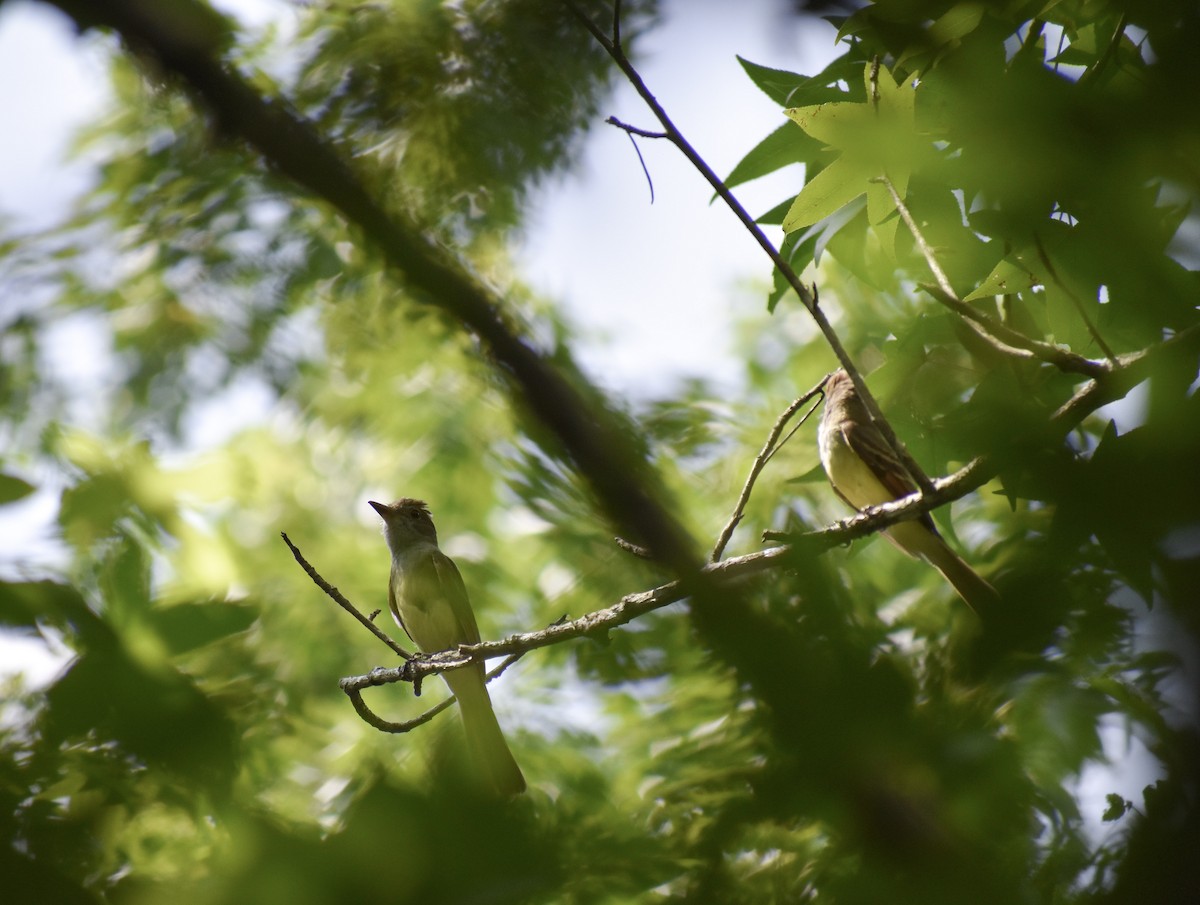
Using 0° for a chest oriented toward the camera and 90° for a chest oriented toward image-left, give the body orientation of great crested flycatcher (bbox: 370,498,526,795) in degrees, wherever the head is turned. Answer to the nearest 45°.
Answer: approximately 45°
